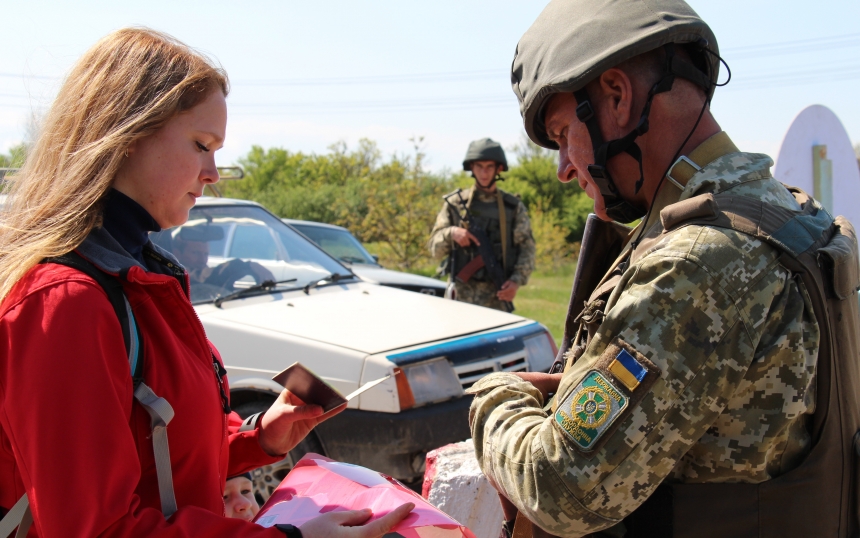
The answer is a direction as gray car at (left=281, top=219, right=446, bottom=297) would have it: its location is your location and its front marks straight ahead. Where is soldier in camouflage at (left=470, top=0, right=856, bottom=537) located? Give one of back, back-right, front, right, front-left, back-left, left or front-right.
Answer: front-right

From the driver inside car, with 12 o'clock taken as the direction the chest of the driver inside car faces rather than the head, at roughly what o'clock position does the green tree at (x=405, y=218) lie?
The green tree is roughly at 8 o'clock from the driver inside car.

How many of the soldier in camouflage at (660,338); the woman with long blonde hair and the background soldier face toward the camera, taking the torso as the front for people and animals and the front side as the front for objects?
1

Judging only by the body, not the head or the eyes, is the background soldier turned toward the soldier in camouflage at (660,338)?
yes

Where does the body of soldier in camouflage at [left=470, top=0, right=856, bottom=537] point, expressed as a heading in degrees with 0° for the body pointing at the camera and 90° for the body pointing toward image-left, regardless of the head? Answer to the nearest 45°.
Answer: approximately 90°

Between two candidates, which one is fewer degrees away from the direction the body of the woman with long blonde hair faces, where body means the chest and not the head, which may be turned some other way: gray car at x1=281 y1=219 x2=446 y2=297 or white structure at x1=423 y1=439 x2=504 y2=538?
the white structure

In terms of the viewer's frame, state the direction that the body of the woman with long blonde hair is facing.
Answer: to the viewer's right

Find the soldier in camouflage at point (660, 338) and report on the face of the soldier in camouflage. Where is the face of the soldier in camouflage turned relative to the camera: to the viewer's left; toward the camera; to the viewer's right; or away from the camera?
to the viewer's left

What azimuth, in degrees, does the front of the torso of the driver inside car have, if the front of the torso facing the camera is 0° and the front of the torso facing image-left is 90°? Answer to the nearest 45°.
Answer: approximately 315°

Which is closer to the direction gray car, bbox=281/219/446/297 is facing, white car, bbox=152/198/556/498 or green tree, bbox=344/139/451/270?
the white car

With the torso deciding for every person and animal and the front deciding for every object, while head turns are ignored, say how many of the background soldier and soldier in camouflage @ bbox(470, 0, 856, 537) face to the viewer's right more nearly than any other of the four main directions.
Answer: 0

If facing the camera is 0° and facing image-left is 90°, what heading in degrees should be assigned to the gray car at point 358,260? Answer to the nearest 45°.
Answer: approximately 315°

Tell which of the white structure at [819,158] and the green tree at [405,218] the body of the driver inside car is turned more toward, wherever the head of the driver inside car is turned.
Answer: the white structure

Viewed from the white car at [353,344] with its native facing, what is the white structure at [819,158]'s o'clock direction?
The white structure is roughly at 10 o'clock from the white car.

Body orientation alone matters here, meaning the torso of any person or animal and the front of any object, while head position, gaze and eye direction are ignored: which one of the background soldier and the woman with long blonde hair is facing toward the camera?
the background soldier

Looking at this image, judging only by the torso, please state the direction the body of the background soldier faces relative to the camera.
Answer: toward the camera

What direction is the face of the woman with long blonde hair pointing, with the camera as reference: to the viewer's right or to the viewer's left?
to the viewer's right

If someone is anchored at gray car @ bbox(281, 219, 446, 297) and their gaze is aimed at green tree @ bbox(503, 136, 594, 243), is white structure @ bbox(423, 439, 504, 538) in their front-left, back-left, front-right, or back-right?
back-right

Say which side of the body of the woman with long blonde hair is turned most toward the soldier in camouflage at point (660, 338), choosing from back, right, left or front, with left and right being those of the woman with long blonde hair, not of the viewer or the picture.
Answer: front
